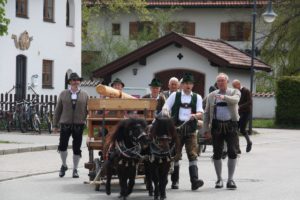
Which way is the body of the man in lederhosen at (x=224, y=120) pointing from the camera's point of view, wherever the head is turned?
toward the camera

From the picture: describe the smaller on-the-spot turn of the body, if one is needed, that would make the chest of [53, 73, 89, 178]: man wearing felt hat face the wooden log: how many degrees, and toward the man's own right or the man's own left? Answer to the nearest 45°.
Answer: approximately 45° to the man's own left

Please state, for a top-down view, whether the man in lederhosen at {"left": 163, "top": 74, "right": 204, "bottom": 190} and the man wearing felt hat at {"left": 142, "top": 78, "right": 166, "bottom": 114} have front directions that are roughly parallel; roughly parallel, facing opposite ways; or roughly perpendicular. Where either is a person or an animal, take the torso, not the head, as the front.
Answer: roughly parallel

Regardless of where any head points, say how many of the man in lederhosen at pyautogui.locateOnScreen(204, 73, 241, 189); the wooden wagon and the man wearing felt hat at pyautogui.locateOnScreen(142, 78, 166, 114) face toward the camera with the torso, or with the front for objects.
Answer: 3

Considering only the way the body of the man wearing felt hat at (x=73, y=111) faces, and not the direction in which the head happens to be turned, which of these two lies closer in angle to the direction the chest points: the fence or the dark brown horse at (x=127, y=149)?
the dark brown horse

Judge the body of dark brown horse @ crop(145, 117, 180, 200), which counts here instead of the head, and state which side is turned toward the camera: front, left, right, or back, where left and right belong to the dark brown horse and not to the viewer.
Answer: front

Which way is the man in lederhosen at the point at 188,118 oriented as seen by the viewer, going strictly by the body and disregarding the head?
toward the camera

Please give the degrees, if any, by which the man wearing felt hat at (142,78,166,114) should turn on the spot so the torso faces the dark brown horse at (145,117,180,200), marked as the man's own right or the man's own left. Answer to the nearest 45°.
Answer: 0° — they already face it

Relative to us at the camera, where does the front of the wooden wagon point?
facing the viewer
